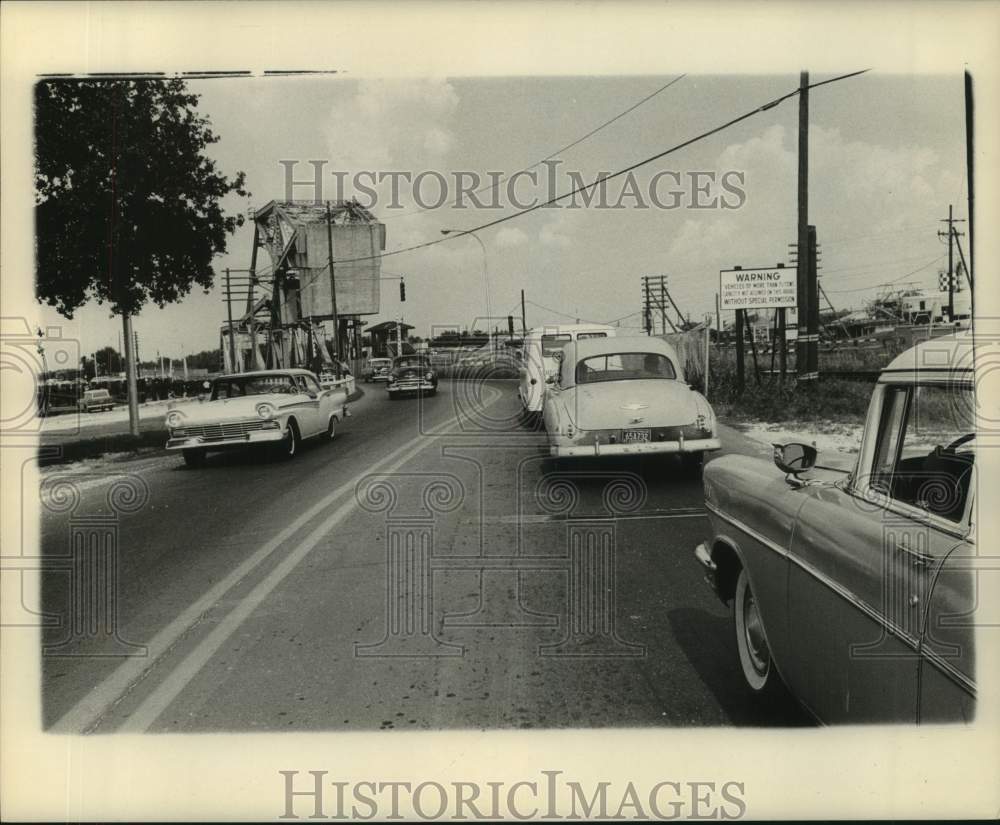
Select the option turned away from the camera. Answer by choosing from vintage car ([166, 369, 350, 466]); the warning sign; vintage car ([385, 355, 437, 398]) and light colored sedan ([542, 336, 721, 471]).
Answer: the light colored sedan

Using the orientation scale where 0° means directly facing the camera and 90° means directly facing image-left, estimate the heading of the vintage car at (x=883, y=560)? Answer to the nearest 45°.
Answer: approximately 135°

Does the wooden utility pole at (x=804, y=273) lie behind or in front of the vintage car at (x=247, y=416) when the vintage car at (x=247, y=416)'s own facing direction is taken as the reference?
behind

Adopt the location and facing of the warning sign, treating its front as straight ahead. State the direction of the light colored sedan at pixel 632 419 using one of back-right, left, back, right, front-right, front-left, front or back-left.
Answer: front

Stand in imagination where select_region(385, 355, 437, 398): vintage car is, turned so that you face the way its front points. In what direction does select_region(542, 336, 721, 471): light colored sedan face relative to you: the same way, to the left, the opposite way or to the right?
the opposite way

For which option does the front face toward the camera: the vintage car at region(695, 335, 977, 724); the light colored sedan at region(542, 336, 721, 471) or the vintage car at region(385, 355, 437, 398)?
the vintage car at region(385, 355, 437, 398)

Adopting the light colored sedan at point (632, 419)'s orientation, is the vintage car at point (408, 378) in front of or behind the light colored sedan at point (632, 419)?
in front

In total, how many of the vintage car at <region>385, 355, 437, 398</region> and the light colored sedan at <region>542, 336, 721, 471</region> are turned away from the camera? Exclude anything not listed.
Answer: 1

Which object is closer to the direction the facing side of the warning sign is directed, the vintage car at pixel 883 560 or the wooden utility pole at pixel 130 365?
the vintage car

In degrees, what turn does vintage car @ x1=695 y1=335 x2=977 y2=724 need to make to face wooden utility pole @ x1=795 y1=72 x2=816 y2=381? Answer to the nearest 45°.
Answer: approximately 45° to its right

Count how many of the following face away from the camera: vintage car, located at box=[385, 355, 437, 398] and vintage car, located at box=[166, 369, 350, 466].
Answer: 0

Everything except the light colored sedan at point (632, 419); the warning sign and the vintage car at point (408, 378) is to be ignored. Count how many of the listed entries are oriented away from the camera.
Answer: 1

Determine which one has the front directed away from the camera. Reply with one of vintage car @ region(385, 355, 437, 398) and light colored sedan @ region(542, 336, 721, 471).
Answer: the light colored sedan

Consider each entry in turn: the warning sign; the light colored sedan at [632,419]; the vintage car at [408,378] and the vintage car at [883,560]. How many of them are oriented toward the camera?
2

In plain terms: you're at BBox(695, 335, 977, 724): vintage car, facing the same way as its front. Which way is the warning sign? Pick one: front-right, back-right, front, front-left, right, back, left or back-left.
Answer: front-right

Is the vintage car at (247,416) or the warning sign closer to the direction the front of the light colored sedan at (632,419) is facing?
the warning sign

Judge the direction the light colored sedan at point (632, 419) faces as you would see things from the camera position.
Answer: facing away from the viewer
